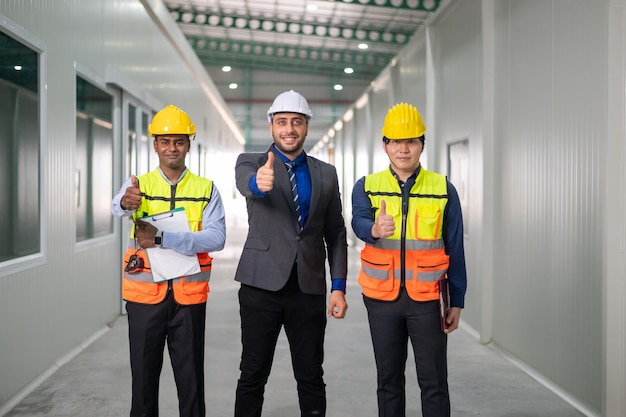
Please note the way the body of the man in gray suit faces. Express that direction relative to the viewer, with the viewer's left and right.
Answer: facing the viewer
